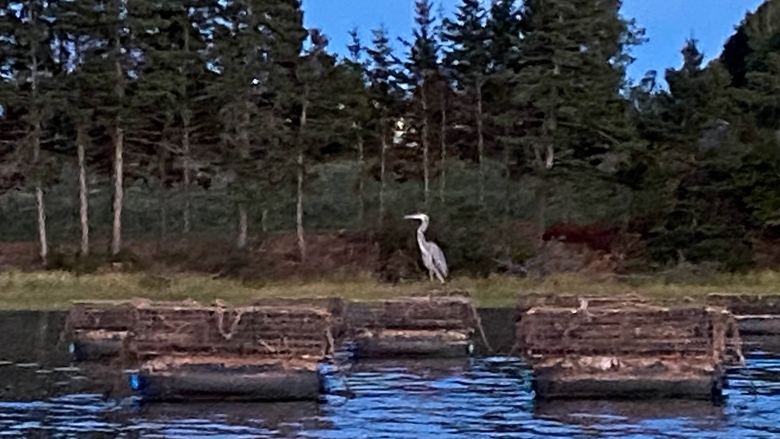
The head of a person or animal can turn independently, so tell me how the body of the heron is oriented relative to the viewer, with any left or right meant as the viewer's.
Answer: facing to the left of the viewer

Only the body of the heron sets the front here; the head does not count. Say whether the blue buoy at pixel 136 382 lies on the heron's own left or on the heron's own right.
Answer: on the heron's own left
